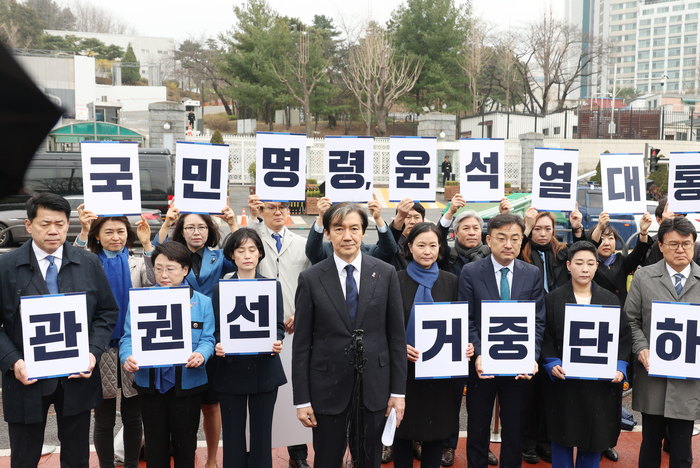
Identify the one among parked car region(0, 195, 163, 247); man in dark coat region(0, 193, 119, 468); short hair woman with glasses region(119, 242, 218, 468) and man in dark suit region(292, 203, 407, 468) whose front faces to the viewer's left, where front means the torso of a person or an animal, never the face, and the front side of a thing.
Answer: the parked car

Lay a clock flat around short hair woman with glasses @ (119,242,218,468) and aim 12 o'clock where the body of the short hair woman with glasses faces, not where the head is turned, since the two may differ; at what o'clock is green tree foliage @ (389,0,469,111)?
The green tree foliage is roughly at 7 o'clock from the short hair woman with glasses.

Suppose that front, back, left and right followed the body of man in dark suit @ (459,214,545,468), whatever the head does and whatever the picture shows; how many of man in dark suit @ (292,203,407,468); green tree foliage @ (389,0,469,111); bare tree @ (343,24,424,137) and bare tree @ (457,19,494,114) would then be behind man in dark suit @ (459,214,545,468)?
3

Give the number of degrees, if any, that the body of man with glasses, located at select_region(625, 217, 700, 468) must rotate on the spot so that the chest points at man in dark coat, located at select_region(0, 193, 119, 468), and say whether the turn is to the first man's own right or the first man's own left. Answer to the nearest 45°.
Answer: approximately 45° to the first man's own right

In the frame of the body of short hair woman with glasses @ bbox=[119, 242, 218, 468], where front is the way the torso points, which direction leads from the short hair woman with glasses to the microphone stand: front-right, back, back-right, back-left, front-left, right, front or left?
front-left

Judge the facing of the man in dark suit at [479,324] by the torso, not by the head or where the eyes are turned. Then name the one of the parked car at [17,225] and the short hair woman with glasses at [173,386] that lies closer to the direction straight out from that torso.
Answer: the short hair woman with glasses

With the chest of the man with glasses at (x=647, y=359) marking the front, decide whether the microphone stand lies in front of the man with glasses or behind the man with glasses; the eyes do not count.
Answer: in front

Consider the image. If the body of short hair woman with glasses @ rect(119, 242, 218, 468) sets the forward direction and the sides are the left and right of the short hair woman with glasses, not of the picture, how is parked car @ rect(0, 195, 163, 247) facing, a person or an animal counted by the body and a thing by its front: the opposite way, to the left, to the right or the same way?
to the right

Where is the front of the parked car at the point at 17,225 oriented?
to the viewer's left

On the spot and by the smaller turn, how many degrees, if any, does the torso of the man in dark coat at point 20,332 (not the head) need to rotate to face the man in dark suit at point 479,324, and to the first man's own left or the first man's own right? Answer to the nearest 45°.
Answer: approximately 90° to the first man's own left
